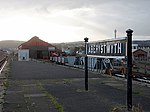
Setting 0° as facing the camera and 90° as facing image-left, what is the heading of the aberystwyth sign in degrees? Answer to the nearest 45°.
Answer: approximately 45°
